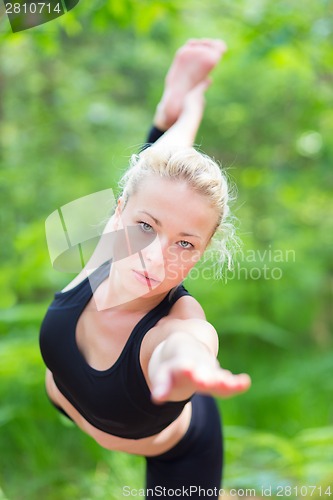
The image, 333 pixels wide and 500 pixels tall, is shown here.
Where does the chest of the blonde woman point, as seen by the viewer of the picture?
toward the camera
